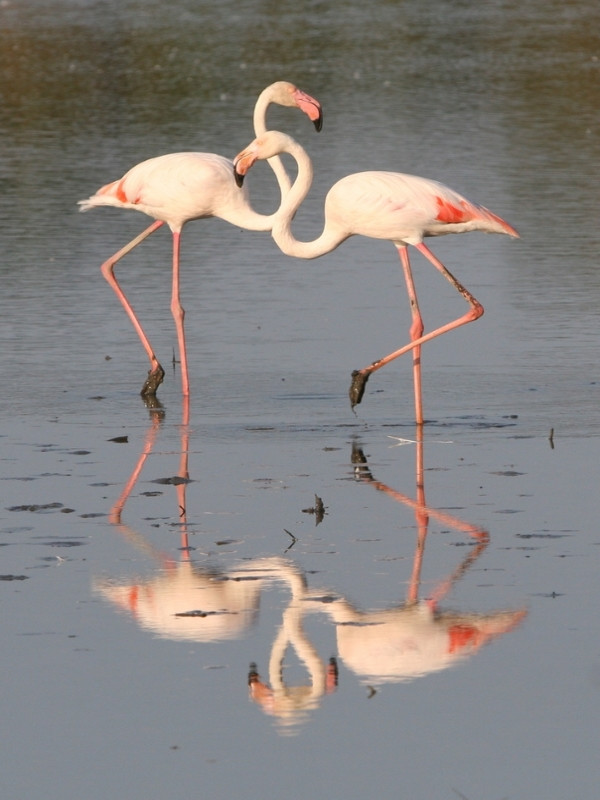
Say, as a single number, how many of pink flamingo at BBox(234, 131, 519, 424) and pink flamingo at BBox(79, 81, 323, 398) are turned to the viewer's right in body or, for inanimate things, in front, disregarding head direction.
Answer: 1

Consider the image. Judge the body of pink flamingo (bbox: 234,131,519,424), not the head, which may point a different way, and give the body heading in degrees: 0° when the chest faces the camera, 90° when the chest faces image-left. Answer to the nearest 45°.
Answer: approximately 90°

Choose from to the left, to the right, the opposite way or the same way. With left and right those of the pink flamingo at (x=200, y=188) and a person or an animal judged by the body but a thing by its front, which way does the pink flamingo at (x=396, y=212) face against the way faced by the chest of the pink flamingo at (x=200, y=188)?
the opposite way

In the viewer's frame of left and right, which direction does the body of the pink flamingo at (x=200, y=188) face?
facing to the right of the viewer

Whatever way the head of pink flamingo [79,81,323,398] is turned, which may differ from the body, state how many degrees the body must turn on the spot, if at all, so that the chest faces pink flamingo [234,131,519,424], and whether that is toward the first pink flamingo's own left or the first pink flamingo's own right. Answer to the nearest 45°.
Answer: approximately 45° to the first pink flamingo's own right

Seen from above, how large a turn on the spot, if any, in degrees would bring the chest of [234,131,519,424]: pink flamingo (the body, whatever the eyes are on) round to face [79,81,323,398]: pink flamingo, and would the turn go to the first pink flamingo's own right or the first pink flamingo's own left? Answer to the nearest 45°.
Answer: approximately 45° to the first pink flamingo's own right

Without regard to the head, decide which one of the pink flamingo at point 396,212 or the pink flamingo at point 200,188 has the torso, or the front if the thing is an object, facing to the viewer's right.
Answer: the pink flamingo at point 200,188
